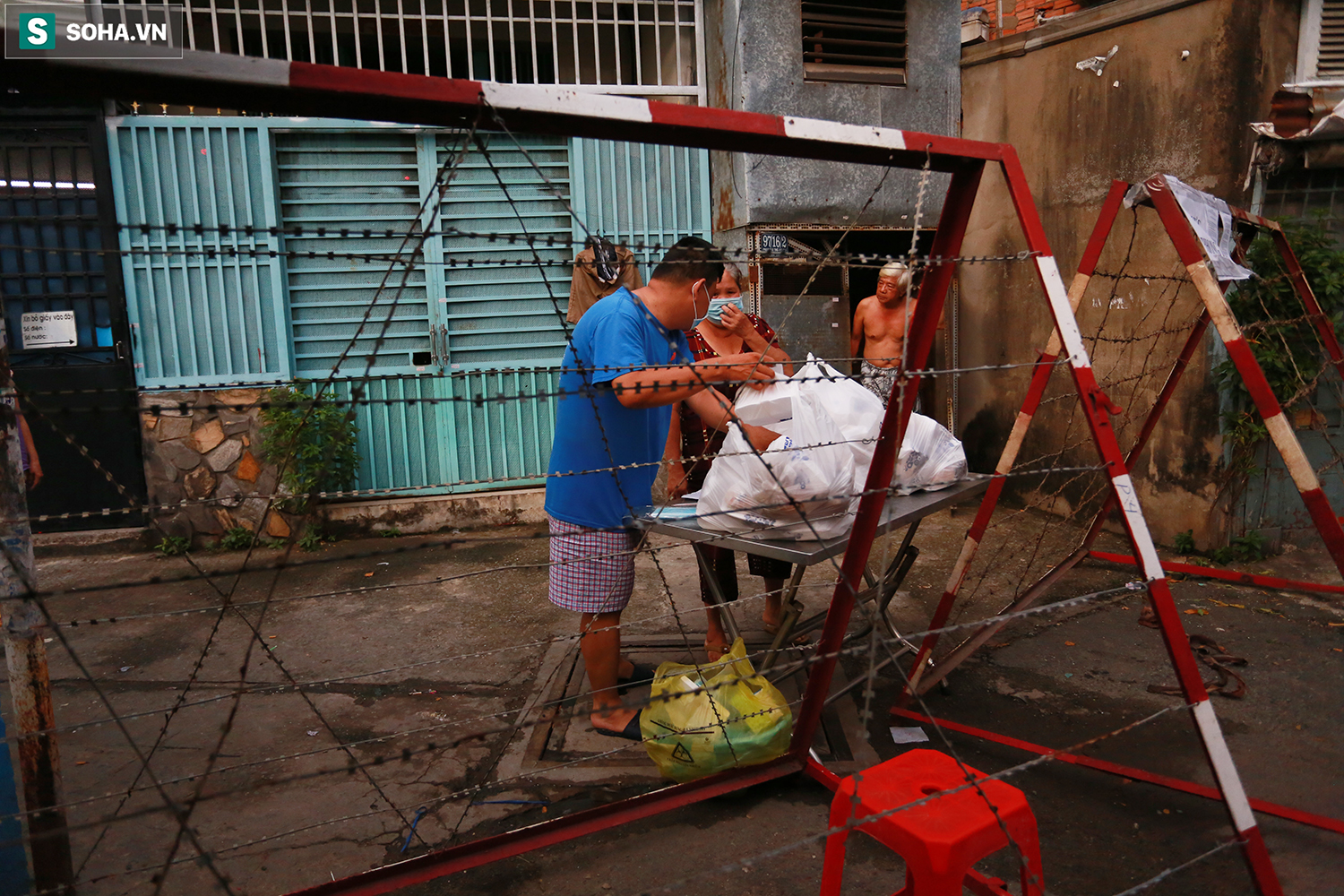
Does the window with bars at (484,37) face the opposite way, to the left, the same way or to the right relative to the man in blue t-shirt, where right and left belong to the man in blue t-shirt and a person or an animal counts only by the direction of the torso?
to the right

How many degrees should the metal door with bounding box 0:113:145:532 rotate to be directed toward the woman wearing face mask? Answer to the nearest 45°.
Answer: approximately 45° to its left

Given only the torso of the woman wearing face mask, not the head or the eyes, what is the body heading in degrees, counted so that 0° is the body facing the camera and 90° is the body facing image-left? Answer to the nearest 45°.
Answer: approximately 0°

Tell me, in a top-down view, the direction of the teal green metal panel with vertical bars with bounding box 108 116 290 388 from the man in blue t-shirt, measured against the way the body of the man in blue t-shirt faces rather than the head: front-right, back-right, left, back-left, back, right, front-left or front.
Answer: back-left

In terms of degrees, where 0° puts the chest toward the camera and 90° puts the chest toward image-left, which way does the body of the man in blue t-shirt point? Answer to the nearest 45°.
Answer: approximately 270°

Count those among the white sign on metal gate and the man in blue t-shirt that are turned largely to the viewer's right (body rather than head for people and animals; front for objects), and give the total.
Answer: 1

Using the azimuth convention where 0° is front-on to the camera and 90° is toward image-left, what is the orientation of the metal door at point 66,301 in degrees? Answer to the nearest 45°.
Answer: approximately 0°

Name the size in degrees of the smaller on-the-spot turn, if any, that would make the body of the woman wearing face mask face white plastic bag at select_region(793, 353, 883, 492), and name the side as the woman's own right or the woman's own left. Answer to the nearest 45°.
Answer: approximately 45° to the woman's own left
